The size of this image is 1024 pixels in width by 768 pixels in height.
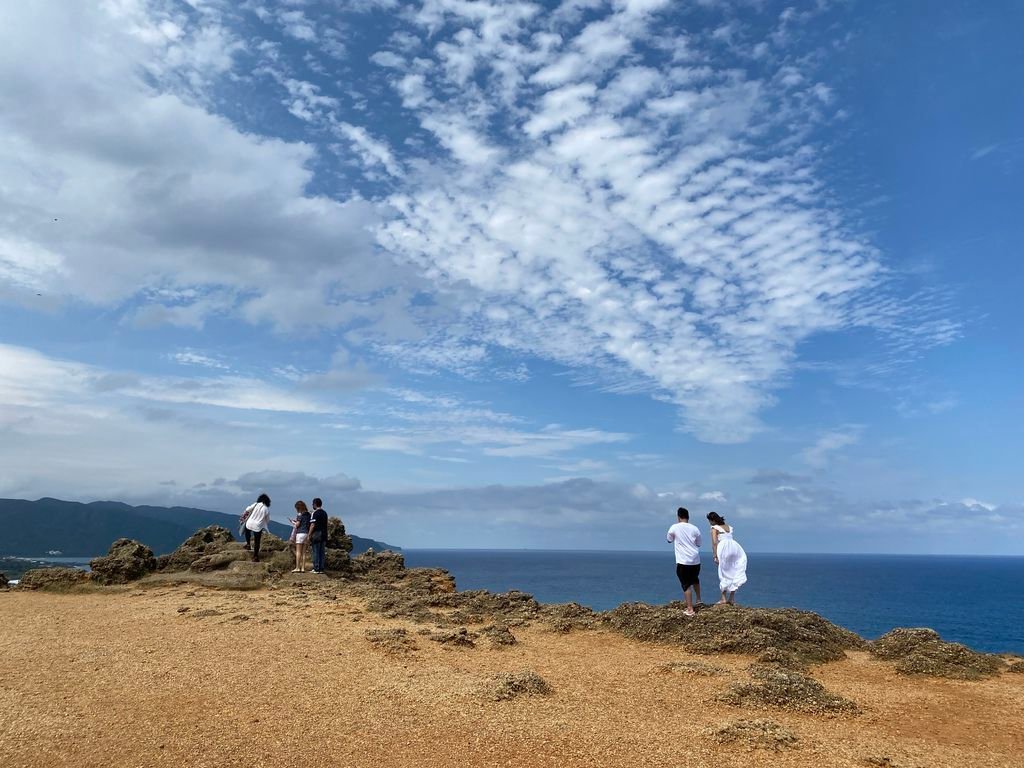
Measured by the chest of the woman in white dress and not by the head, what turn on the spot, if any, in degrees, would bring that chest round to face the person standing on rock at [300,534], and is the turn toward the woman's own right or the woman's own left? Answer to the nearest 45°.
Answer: approximately 45° to the woman's own left

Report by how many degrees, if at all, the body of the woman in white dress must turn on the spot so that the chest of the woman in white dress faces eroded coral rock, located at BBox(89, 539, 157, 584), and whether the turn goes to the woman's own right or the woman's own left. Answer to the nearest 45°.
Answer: approximately 45° to the woman's own left

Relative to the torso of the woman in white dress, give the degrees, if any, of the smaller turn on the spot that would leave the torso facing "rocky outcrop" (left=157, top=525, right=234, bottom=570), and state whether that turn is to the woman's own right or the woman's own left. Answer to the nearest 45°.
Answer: approximately 45° to the woman's own left

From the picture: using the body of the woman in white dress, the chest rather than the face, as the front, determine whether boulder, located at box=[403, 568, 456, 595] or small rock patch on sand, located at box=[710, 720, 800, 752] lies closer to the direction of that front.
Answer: the boulder

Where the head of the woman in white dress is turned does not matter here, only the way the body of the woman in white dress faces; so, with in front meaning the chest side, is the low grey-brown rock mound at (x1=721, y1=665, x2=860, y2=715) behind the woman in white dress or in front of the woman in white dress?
behind

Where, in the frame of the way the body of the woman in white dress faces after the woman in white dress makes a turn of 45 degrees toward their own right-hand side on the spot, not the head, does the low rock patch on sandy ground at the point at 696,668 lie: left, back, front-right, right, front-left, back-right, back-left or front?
back

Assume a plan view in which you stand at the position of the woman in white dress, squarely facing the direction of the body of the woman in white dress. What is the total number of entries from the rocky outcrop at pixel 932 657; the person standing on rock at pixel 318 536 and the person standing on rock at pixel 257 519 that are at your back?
1

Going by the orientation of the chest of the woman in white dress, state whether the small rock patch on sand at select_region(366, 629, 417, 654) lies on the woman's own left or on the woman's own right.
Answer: on the woman's own left

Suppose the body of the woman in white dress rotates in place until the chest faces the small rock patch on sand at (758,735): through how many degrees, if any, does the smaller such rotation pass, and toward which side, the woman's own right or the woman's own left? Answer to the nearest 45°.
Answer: approximately 135° to the woman's own left

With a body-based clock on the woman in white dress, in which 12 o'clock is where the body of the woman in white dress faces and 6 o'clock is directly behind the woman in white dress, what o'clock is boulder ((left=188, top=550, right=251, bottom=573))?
The boulder is roughly at 11 o'clock from the woman in white dress.

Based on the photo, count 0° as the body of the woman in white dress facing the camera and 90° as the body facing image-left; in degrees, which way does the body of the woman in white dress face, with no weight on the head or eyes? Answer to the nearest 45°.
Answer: approximately 135°

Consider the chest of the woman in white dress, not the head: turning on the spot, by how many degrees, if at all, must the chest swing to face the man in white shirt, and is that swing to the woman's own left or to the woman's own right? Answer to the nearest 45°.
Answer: approximately 90° to the woman's own left

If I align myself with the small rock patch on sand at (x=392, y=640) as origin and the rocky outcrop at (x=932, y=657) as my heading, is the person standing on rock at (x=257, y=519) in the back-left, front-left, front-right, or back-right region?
back-left
